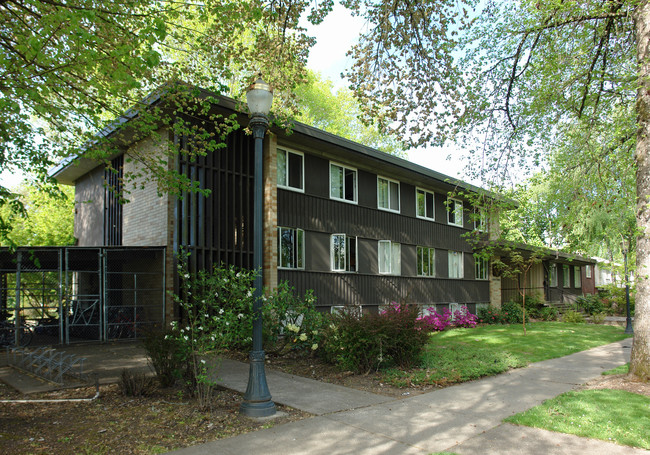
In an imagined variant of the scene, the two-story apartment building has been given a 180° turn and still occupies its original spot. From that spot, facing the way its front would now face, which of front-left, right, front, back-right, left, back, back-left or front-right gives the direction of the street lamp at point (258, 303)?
back-left

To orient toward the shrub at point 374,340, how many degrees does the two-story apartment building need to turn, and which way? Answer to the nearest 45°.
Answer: approximately 45° to its right

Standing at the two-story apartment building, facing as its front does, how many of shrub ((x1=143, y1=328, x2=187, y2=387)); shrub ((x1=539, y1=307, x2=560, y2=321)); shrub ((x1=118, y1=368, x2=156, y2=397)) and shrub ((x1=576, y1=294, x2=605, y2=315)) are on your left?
2

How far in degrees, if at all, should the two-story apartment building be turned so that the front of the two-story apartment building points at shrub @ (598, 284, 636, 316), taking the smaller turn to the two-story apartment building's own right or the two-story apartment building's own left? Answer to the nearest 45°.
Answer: approximately 90° to the two-story apartment building's own left

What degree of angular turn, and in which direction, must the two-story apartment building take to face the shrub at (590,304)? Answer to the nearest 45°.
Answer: approximately 90° to its left

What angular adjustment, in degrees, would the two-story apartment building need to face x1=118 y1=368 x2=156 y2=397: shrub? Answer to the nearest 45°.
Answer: approximately 45° to its right

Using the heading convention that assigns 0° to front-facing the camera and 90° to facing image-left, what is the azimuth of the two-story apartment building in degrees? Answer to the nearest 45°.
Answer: approximately 315°

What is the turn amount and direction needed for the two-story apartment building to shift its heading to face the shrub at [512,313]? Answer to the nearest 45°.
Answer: approximately 90° to its left

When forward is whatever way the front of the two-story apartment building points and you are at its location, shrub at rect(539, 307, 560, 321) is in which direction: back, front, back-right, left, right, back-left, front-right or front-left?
left

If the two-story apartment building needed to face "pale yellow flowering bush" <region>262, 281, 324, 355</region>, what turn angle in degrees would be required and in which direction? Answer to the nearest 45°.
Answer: approximately 45° to its right

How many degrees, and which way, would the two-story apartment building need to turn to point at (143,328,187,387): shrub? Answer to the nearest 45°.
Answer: approximately 45° to its right
